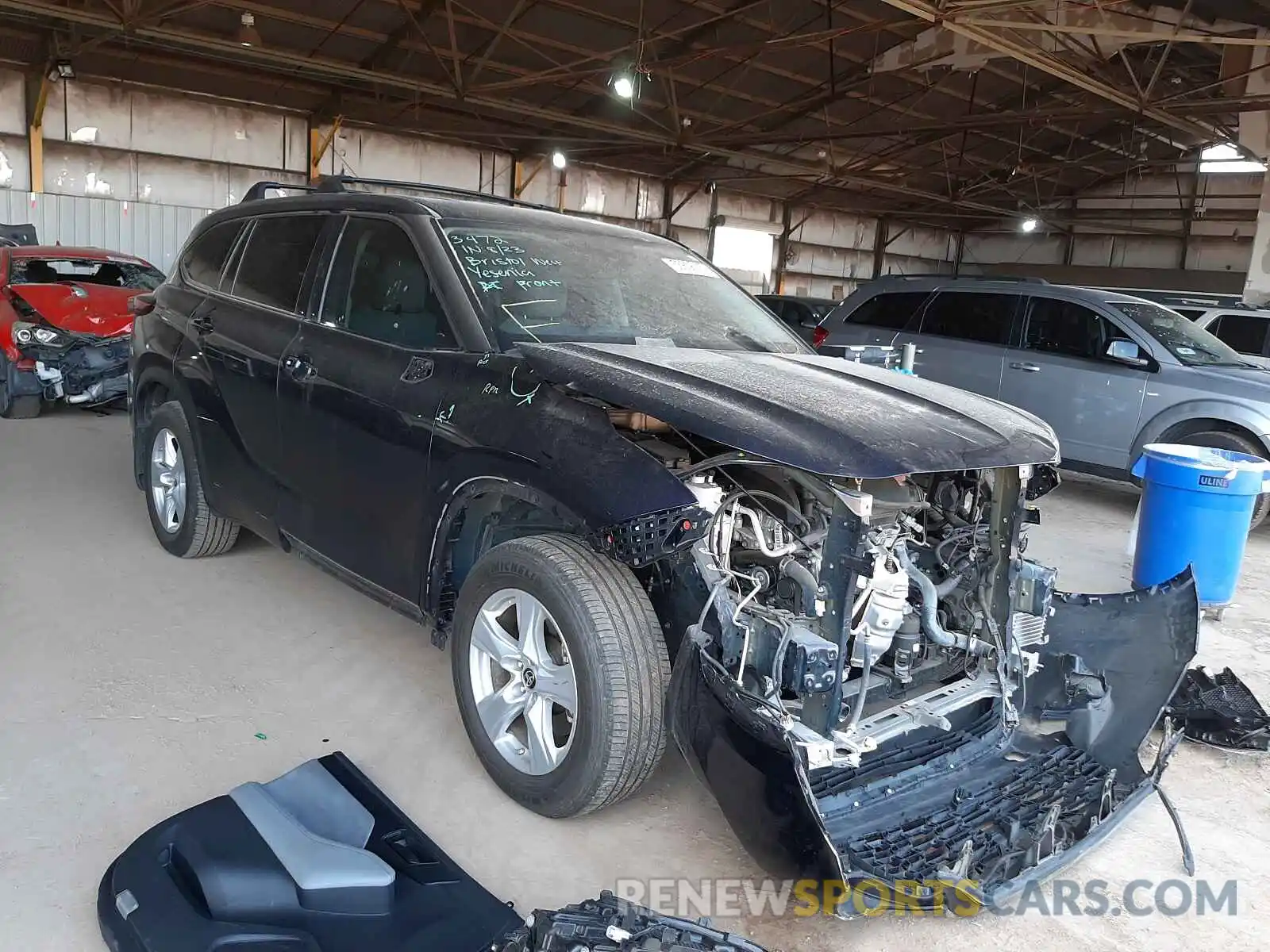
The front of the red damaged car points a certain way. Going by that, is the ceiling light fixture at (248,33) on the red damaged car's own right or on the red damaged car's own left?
on the red damaged car's own left

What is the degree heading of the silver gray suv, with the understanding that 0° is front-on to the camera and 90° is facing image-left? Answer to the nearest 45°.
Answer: approximately 315°

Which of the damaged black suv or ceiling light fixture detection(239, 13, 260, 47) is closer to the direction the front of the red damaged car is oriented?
the damaged black suv

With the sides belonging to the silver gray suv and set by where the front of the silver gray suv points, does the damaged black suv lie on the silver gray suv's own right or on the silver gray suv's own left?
on the silver gray suv's own right

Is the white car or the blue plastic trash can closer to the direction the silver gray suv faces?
the blue plastic trash can

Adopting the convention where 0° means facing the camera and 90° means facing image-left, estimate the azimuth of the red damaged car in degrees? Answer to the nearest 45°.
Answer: approximately 315°

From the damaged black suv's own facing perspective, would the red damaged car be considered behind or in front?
behind

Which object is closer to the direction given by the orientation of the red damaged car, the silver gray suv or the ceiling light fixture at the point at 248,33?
the silver gray suv
